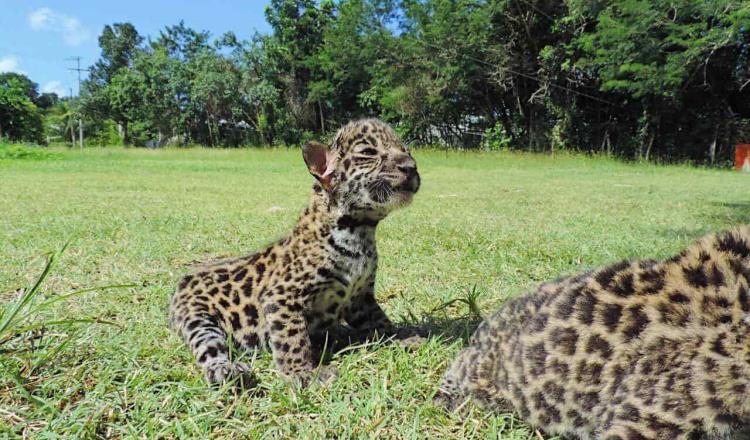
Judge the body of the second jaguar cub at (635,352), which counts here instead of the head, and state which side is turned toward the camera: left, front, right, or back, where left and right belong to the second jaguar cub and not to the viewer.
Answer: right

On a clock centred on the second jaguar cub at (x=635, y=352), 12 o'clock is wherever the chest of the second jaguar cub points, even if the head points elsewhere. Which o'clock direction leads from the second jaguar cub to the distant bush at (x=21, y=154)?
The distant bush is roughly at 7 o'clock from the second jaguar cub.

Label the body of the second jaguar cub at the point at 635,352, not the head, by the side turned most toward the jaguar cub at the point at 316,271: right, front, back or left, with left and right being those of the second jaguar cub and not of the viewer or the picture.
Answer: back
